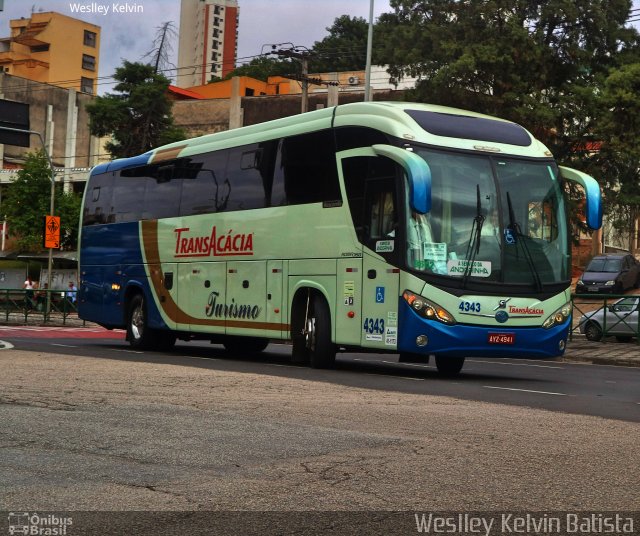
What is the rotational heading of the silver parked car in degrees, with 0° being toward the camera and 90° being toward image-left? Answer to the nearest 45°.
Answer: approximately 90°

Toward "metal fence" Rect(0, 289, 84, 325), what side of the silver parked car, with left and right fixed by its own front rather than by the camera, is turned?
front

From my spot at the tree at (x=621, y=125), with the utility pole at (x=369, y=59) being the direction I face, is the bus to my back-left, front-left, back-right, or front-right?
front-left

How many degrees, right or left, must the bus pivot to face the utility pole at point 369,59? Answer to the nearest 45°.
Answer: approximately 135° to its left

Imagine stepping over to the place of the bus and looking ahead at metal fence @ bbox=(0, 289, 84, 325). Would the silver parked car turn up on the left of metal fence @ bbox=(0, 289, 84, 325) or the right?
right

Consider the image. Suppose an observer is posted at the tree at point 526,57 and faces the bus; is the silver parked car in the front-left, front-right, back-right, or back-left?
front-left

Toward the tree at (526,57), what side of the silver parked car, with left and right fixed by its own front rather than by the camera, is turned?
right

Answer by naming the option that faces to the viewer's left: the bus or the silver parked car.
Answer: the silver parked car

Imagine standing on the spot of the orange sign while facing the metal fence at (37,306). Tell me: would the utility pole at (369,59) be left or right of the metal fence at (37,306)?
left

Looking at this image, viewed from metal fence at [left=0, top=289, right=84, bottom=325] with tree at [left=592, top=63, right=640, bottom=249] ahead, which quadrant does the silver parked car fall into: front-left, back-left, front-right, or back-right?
front-right

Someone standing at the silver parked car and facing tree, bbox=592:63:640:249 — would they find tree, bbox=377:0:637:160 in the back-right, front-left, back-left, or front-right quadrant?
front-left
